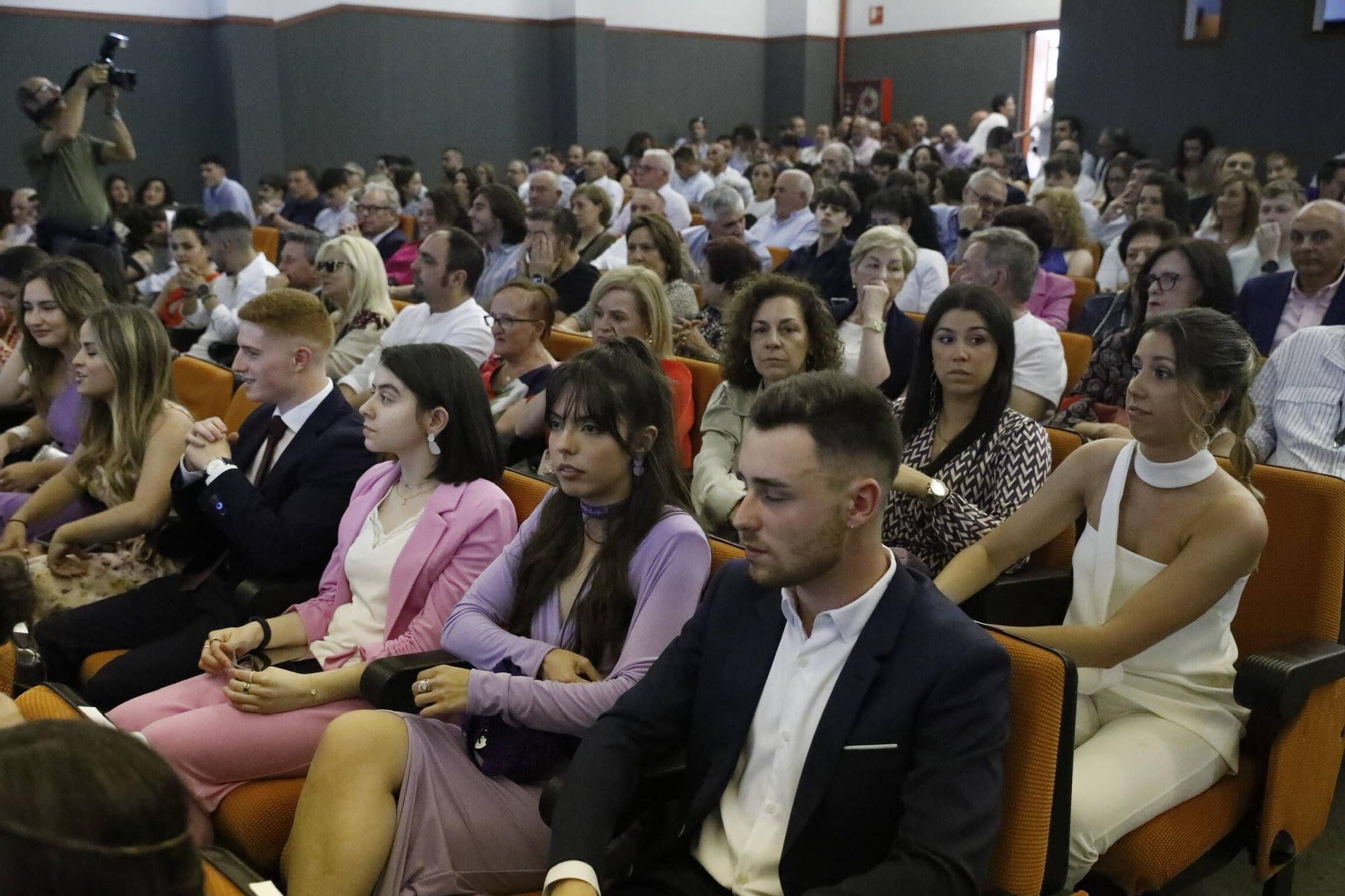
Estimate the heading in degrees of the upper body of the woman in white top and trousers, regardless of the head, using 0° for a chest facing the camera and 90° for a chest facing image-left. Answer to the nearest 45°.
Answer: approximately 45°

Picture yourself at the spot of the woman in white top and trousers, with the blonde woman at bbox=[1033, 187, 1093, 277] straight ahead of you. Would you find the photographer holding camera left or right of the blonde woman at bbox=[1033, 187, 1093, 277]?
left

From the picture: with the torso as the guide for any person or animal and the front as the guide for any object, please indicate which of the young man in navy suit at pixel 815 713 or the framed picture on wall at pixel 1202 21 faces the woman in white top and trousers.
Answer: the framed picture on wall

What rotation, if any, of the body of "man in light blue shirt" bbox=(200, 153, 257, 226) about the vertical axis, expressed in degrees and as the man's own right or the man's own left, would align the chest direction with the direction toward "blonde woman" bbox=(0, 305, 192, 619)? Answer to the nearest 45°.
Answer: approximately 45° to the man's own left

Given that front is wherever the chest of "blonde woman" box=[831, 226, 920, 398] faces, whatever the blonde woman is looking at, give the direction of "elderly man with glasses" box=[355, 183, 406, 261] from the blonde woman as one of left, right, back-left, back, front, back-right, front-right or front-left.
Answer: right

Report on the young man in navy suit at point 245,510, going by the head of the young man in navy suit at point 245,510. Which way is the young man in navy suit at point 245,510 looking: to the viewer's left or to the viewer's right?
to the viewer's left

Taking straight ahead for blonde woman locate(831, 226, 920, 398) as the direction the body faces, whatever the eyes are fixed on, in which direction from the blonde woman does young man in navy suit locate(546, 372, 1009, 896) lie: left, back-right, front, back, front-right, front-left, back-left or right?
front-left

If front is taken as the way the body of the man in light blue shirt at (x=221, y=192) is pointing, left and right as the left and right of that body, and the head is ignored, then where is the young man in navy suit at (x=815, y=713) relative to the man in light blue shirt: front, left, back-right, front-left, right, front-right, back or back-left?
front-left

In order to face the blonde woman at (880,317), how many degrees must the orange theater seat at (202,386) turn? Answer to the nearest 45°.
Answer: approximately 135° to its left

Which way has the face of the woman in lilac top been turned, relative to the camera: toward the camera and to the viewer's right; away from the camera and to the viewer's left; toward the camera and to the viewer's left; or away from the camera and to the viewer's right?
toward the camera and to the viewer's left

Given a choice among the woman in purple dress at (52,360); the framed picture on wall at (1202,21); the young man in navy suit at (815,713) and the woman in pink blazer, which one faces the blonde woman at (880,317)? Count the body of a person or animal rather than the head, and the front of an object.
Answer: the framed picture on wall

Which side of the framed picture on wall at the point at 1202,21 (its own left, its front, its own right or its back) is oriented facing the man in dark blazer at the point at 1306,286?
front

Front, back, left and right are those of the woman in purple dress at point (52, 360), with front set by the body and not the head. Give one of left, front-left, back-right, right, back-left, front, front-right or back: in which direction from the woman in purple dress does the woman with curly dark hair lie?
left

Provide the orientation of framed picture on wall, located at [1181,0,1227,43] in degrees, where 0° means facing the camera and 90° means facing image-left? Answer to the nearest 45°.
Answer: approximately 0°

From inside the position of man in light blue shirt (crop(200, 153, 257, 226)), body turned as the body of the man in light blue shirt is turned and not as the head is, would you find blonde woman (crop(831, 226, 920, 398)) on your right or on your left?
on your left

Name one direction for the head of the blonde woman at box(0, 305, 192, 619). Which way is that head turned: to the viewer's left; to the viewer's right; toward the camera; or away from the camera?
to the viewer's left

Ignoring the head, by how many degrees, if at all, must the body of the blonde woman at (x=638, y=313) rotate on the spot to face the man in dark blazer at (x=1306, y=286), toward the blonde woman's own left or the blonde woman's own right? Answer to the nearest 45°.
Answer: approximately 135° to the blonde woman's own left
